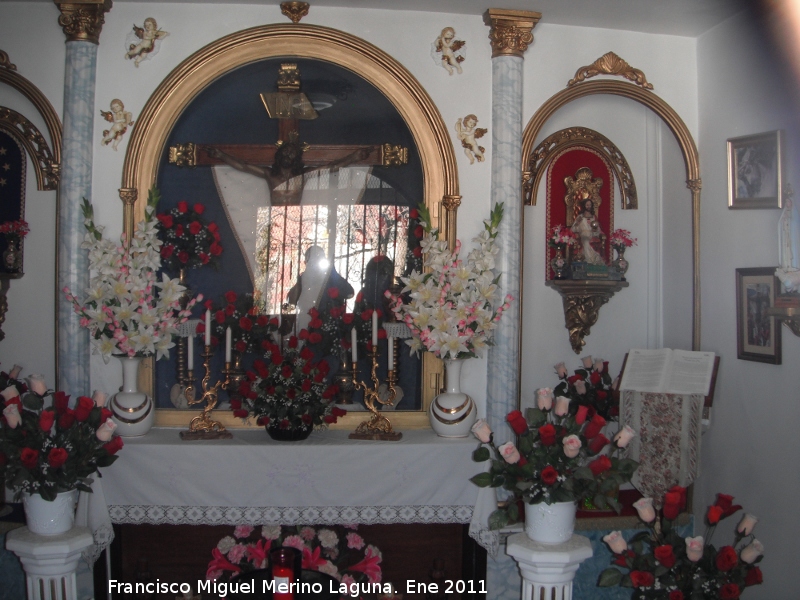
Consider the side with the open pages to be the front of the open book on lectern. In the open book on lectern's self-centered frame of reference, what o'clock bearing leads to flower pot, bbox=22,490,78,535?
The flower pot is roughly at 2 o'clock from the open book on lectern.

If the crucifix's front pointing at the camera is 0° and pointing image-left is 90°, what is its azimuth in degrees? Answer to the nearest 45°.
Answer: approximately 0°

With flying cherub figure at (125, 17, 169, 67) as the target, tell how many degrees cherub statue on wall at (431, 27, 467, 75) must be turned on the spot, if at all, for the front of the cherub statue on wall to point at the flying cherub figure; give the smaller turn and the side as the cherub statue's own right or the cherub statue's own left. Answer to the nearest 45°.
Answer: approximately 90° to the cherub statue's own right

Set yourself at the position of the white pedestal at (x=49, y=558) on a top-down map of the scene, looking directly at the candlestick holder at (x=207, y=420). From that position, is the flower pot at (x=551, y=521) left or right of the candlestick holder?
right
